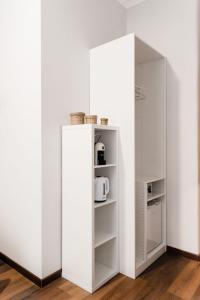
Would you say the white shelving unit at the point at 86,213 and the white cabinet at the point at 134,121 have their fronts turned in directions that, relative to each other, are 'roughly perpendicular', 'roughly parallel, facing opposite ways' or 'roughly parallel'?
roughly parallel

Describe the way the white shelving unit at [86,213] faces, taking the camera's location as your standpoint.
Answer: facing the viewer and to the right of the viewer

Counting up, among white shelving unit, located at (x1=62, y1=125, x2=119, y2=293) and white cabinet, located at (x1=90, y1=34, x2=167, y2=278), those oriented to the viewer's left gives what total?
0
